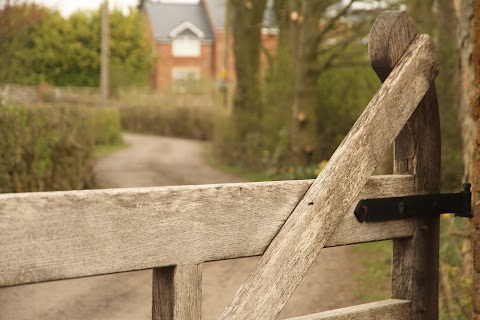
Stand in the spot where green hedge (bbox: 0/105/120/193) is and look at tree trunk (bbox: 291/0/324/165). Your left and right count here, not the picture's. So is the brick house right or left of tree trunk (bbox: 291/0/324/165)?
left

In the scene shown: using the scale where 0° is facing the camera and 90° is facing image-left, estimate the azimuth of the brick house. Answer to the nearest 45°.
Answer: approximately 0°

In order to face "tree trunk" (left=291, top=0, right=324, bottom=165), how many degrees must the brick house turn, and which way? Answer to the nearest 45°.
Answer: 0° — it already faces it

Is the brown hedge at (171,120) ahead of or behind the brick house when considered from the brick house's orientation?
ahead

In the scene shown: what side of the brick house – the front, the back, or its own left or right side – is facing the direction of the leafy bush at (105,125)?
front

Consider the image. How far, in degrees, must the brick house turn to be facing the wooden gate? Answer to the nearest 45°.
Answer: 0° — it already faces it

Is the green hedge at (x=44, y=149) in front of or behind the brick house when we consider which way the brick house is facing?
in front

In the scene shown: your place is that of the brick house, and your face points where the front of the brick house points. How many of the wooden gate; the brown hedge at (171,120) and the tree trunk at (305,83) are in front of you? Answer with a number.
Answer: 3
